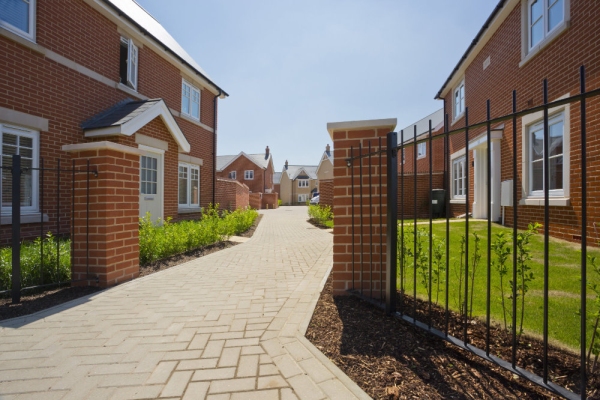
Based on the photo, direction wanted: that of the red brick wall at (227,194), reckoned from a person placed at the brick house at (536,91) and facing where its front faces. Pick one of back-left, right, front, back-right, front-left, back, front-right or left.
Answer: front-right

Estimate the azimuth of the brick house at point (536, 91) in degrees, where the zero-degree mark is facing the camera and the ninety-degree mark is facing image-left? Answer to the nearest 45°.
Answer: approximately 45°

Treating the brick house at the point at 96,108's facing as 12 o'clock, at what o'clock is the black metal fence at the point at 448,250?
The black metal fence is roughly at 1 o'clock from the brick house.

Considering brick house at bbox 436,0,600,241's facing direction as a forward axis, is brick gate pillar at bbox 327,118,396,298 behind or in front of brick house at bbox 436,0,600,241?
in front

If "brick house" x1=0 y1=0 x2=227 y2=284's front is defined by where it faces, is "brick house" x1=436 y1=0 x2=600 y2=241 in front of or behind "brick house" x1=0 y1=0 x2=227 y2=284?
in front

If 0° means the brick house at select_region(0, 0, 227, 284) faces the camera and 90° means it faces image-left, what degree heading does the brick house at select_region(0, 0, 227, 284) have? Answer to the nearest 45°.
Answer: approximately 315°

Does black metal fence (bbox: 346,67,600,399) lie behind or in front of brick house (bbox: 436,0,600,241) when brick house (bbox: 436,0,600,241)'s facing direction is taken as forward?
in front

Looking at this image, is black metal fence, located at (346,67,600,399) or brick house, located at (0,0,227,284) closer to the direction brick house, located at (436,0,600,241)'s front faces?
the brick house

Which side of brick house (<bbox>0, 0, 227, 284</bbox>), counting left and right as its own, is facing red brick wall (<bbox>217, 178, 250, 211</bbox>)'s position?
left

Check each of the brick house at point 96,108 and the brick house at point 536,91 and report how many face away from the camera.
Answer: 0

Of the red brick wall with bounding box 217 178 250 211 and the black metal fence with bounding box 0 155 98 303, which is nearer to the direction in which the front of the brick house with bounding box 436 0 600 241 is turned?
the black metal fence

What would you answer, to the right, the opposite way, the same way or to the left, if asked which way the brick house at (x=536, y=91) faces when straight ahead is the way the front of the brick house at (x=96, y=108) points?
the opposite way
